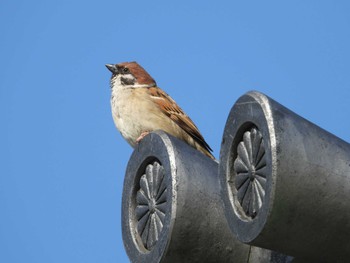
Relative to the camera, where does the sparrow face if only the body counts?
to the viewer's left
